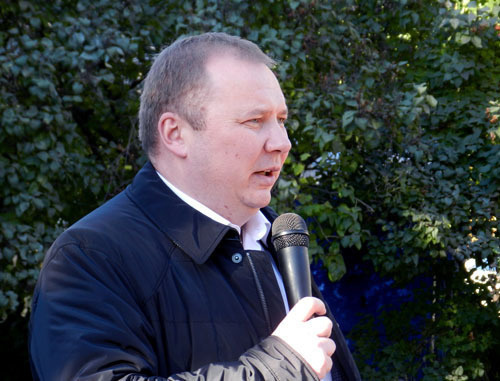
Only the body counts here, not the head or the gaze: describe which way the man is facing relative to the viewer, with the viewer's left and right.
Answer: facing the viewer and to the right of the viewer
